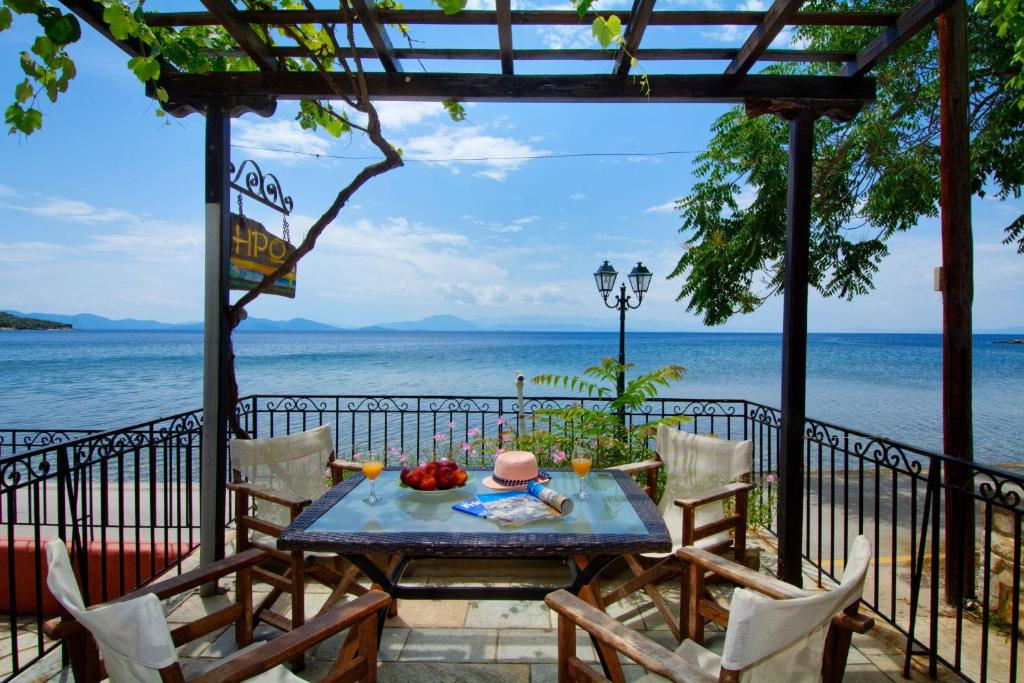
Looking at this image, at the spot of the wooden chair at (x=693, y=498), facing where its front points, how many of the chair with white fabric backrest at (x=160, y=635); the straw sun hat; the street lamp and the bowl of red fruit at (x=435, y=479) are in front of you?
3

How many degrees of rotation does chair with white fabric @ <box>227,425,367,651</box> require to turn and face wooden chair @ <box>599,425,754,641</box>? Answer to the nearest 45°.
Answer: approximately 45° to its left

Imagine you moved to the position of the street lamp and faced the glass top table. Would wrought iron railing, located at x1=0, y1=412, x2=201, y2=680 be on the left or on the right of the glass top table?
right

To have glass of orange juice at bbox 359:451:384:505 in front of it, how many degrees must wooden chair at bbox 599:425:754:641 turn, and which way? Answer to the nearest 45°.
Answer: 0° — it already faces it

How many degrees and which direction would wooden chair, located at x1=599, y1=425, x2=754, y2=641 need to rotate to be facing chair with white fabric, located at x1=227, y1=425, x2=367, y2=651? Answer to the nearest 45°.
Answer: approximately 45° to its right

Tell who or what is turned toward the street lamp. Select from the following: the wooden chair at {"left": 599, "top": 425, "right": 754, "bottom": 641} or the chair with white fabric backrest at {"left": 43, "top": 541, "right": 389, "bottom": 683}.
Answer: the chair with white fabric backrest

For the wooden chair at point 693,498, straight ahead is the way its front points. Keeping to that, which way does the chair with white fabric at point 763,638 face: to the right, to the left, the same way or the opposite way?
to the right

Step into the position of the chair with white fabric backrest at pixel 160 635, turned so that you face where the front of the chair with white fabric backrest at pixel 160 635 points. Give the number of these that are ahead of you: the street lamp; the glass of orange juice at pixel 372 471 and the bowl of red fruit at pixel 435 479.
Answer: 3

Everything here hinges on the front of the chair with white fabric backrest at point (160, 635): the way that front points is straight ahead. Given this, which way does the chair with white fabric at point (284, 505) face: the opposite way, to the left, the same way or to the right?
to the right

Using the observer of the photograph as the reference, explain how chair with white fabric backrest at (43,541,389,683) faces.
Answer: facing away from the viewer and to the right of the viewer

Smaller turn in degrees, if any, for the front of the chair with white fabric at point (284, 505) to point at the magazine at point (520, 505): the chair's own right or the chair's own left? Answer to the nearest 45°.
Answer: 0° — it already faces it
